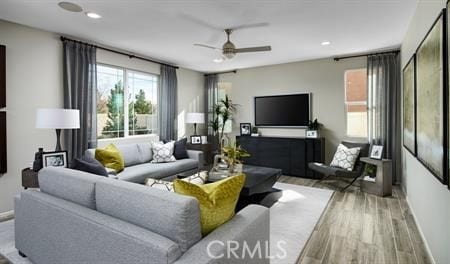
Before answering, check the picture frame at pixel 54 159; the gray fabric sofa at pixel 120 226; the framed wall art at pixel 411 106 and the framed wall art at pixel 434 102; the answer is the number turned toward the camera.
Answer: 1

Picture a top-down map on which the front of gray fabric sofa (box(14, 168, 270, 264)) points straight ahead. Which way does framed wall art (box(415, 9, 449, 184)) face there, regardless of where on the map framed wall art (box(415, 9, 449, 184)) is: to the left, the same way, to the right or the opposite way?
to the left

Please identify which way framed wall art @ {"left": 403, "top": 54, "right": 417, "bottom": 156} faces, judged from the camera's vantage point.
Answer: facing to the left of the viewer

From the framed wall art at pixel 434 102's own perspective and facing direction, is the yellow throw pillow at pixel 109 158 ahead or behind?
ahead

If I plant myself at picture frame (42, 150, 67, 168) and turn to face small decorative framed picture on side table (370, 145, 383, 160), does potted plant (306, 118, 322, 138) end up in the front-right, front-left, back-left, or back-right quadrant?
front-left

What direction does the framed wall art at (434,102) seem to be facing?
to the viewer's left

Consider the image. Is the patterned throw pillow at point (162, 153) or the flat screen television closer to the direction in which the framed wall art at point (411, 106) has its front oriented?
the patterned throw pillow

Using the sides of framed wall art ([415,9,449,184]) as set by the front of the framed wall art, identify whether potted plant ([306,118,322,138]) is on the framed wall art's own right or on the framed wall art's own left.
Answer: on the framed wall art's own right

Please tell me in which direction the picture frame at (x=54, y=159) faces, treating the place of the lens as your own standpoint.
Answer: facing the viewer

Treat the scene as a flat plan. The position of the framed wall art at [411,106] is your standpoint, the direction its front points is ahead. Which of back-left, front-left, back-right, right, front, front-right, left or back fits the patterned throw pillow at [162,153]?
front

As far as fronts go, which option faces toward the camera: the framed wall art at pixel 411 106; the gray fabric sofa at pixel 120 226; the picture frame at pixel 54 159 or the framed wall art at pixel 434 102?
the picture frame

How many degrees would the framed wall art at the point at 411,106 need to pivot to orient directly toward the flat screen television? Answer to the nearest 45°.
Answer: approximately 45° to its right

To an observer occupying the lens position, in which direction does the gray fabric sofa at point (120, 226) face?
facing away from the viewer and to the right of the viewer

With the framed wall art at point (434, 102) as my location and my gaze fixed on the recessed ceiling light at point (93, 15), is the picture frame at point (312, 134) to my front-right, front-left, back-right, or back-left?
front-right
